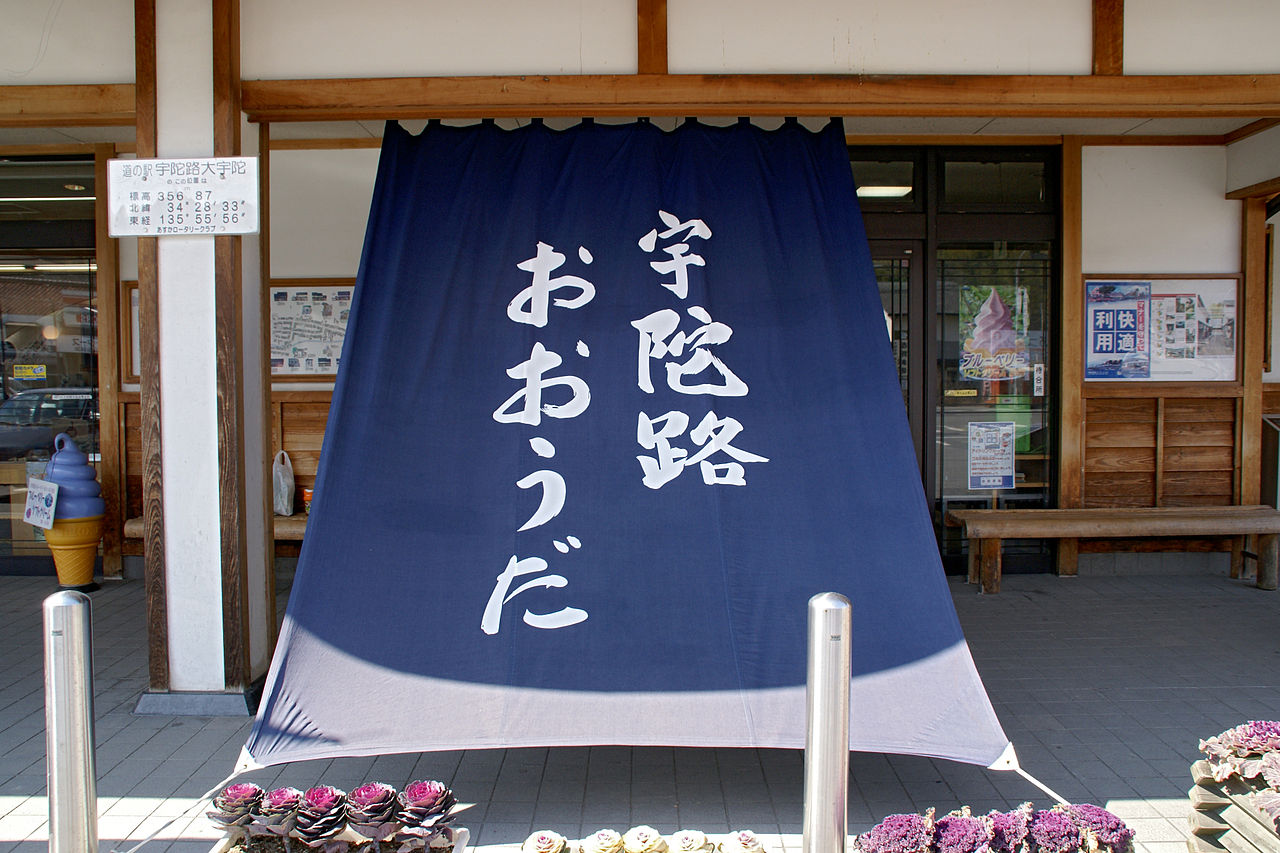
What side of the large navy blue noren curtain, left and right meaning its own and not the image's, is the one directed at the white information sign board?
right

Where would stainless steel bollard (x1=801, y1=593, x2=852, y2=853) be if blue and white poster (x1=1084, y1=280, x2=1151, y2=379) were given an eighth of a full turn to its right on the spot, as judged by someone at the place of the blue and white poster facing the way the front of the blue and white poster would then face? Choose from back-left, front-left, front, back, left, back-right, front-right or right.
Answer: front-left

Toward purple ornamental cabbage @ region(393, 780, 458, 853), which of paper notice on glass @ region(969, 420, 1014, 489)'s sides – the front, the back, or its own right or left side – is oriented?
front

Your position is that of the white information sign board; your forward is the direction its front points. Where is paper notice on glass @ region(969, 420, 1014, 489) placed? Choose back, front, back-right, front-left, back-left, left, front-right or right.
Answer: left

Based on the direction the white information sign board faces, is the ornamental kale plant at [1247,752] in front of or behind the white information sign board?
in front

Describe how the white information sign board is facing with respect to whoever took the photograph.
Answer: facing the viewer

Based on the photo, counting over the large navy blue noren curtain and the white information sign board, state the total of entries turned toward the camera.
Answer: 2

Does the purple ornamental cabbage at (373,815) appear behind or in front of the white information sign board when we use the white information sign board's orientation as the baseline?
in front

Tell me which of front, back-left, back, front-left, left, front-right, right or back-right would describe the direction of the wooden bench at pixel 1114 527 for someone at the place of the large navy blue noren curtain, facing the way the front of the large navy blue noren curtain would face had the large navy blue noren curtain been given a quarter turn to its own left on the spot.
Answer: front-left

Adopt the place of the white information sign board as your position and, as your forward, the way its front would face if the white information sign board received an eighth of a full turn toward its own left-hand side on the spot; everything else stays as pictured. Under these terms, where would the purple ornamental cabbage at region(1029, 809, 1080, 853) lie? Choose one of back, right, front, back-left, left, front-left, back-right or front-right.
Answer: front

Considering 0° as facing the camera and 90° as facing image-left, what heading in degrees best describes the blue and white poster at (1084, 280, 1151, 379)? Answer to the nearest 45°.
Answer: approximately 0°

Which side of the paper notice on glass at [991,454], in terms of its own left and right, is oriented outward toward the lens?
front

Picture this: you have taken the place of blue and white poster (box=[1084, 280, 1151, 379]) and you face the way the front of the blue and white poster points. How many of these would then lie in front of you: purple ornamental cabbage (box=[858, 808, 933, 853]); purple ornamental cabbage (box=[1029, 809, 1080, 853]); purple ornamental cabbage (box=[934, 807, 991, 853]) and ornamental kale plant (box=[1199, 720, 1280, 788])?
4

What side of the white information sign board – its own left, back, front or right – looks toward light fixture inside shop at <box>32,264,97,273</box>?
back

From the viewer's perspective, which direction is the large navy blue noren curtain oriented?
toward the camera
